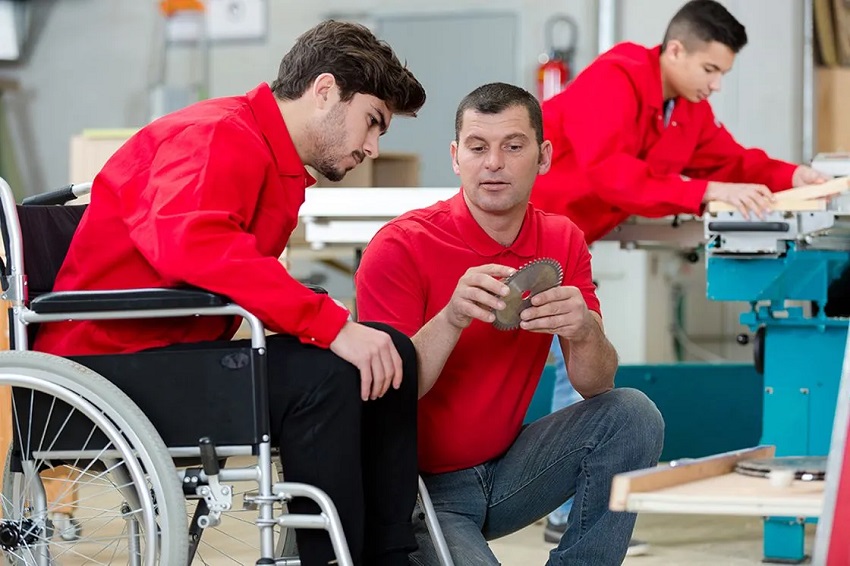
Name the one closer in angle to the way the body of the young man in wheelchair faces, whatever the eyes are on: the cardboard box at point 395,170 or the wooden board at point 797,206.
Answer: the wooden board

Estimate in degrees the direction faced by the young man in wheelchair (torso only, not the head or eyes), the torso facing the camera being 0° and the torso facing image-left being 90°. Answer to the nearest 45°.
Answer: approximately 270°

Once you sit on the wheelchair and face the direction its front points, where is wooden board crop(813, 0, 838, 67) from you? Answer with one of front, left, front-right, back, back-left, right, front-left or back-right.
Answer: front-left

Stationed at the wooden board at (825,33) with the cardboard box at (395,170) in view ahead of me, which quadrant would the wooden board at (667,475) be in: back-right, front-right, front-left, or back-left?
front-left

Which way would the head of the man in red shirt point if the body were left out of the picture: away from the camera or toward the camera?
toward the camera

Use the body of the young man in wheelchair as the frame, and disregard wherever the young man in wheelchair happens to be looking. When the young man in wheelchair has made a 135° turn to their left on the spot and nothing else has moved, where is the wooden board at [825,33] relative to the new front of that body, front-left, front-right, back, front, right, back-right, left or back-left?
right

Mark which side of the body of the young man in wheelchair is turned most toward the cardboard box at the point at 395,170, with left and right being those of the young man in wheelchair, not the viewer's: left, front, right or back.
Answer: left

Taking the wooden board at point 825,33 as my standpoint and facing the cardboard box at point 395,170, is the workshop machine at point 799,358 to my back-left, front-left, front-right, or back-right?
front-left

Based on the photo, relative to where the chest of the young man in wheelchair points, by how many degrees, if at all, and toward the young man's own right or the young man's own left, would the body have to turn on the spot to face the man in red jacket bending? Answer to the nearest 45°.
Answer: approximately 45° to the young man's own left

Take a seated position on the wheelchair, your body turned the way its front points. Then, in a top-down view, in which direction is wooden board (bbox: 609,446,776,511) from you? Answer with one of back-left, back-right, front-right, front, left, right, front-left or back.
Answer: front-right

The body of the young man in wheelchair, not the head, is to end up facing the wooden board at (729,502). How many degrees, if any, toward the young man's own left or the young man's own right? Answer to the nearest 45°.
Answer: approximately 45° to the young man's own right

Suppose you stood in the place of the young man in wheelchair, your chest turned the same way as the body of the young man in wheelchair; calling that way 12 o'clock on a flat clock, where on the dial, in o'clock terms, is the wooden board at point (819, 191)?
The wooden board is roughly at 11 o'clock from the young man in wheelchair.

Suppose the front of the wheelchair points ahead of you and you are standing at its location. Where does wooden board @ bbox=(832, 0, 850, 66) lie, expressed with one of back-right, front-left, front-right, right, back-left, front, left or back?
front-left

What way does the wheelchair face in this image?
to the viewer's right

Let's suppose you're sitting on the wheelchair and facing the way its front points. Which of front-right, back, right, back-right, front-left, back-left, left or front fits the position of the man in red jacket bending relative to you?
front-left

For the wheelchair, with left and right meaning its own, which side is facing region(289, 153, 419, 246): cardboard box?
left
